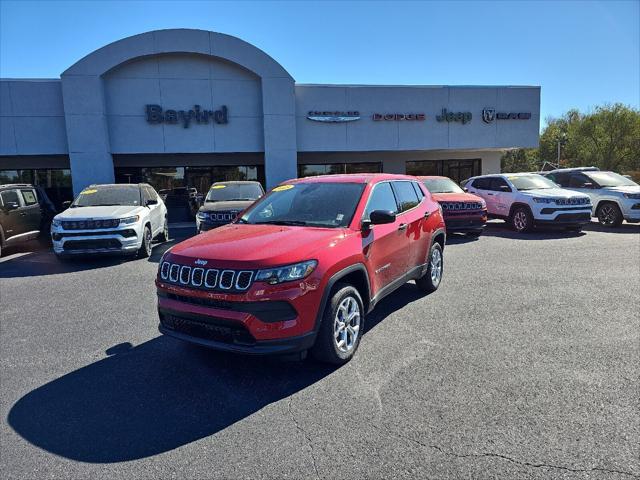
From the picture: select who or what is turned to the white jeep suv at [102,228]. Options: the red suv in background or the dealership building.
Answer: the dealership building

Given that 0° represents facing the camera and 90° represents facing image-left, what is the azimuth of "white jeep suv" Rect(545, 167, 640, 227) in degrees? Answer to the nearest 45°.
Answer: approximately 315°

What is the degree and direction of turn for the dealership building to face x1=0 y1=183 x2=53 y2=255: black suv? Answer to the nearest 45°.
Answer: approximately 45° to its right

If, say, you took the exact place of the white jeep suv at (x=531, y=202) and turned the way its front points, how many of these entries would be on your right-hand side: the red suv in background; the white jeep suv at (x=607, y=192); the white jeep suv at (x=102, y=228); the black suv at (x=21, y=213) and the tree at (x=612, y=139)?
3

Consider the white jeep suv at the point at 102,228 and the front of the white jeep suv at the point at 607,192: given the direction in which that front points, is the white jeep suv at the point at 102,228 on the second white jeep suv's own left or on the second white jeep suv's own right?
on the second white jeep suv's own right

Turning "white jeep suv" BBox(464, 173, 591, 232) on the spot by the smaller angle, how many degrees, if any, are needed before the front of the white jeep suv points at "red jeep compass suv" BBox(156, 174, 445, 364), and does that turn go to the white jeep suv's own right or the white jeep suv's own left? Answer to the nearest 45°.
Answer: approximately 45° to the white jeep suv's own right

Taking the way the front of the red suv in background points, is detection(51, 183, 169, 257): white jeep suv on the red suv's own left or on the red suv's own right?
on the red suv's own right

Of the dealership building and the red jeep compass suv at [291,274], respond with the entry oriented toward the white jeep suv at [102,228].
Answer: the dealership building

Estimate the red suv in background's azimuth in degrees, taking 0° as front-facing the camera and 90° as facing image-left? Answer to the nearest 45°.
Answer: approximately 315°
